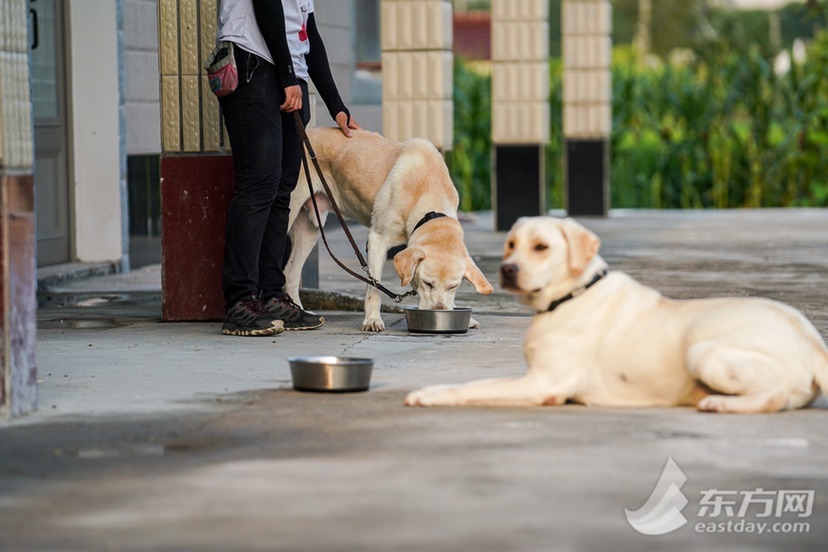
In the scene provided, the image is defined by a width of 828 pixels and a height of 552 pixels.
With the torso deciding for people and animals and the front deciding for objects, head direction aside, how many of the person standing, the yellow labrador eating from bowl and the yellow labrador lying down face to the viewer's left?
1

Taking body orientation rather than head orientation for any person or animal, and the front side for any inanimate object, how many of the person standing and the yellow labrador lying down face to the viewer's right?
1

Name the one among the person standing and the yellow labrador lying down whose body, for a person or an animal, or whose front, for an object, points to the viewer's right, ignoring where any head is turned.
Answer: the person standing

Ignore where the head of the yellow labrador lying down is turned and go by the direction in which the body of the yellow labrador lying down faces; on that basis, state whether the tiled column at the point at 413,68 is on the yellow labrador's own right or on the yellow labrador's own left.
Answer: on the yellow labrador's own right

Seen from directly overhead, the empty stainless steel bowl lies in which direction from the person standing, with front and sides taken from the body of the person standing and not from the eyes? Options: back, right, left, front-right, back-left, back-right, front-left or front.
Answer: right

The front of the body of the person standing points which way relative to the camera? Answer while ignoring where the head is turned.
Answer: to the viewer's right

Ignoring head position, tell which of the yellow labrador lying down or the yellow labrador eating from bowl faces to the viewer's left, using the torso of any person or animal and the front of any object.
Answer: the yellow labrador lying down

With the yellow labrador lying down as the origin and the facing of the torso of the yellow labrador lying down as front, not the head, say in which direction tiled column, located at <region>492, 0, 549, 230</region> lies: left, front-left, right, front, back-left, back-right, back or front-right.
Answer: right

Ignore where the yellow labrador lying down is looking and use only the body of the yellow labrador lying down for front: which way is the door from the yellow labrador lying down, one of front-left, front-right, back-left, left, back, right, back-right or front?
front-right

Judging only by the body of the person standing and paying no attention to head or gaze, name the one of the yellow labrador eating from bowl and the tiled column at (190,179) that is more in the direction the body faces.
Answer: the yellow labrador eating from bowl

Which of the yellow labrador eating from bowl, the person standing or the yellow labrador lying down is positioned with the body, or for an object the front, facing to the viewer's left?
the yellow labrador lying down

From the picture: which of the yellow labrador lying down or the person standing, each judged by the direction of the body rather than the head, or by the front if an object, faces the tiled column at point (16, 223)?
the yellow labrador lying down

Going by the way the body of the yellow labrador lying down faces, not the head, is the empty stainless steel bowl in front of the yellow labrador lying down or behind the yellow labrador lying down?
in front

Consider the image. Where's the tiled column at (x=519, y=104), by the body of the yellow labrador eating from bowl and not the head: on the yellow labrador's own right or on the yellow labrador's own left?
on the yellow labrador's own left

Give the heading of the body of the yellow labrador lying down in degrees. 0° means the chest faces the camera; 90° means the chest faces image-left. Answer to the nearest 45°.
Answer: approximately 90°
